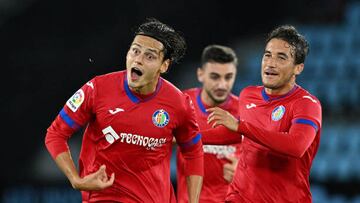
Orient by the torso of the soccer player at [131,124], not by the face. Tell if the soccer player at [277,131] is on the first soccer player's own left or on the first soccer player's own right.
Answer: on the first soccer player's own left

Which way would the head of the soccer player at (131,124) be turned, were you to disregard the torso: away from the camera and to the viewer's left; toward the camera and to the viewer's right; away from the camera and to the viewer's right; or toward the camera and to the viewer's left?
toward the camera and to the viewer's left

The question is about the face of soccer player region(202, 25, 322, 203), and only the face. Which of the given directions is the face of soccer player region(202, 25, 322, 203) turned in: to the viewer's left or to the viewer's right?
to the viewer's left

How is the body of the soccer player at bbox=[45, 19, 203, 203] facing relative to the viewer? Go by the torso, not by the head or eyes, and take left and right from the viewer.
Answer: facing the viewer

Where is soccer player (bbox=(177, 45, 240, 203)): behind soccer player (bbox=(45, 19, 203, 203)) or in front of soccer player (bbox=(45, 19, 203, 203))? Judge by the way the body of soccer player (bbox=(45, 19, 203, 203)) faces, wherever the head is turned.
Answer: behind

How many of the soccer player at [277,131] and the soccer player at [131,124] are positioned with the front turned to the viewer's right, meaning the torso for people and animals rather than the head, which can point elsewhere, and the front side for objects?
0

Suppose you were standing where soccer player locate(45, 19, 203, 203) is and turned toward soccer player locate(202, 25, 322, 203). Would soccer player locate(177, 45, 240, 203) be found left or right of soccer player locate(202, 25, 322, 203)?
left
